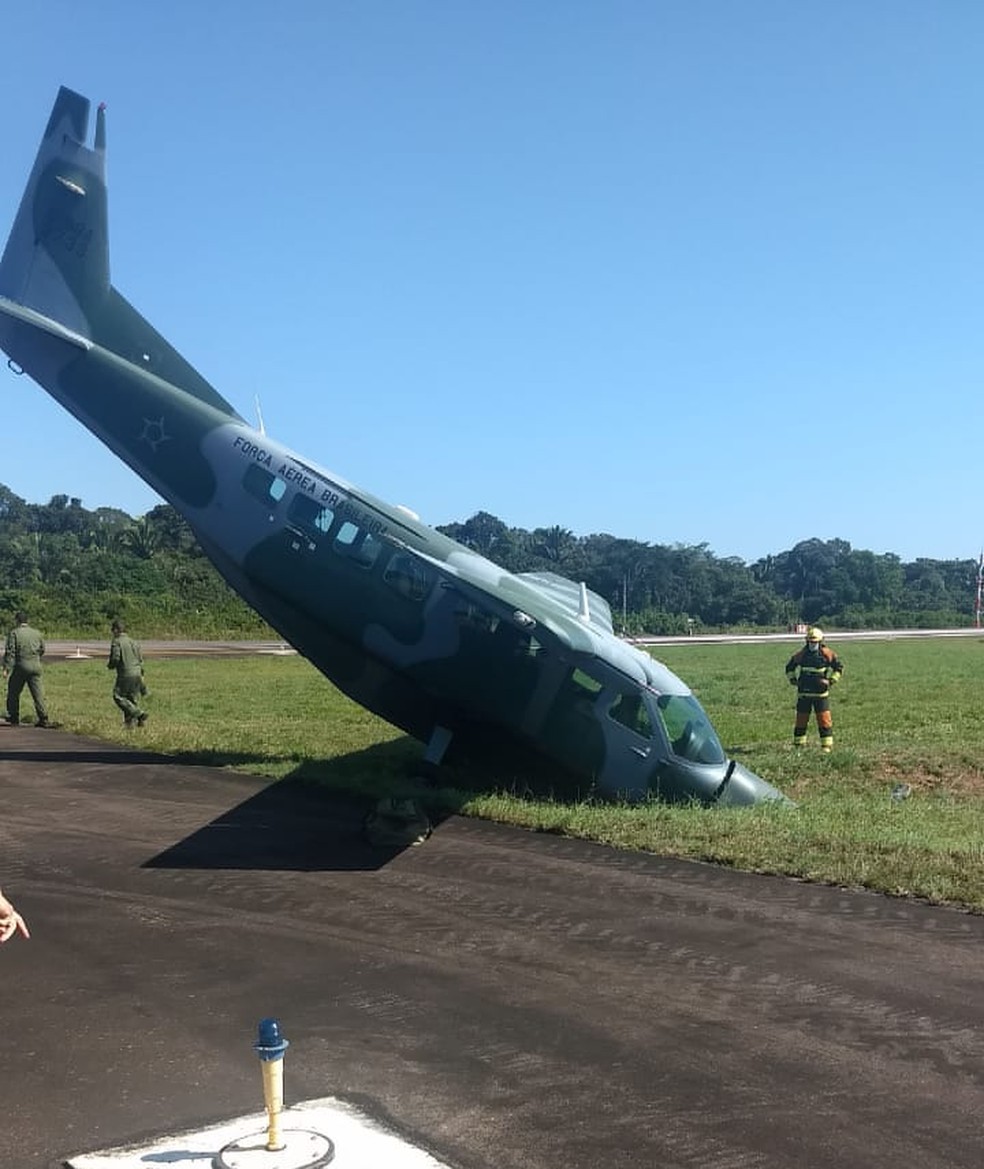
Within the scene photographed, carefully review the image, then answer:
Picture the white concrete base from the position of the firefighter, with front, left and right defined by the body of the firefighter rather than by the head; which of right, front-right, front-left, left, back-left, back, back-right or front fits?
front

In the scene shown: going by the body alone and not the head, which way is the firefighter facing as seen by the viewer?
toward the camera

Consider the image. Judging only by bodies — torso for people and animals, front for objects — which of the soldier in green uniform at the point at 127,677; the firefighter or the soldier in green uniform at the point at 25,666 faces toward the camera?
the firefighter

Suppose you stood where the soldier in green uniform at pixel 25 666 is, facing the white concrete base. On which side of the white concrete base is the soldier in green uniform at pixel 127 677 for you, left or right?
left

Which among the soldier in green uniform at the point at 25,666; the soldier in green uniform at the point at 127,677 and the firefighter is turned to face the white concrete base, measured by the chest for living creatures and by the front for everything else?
the firefighter

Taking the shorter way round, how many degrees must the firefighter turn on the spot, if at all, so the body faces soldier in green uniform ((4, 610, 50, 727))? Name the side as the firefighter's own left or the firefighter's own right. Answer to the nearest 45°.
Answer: approximately 90° to the firefighter's own right

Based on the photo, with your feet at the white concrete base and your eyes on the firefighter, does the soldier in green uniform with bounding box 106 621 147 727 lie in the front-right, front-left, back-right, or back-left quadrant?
front-left

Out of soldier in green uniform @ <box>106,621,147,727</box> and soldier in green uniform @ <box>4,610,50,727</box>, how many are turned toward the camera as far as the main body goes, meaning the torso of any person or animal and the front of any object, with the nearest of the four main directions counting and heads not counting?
0

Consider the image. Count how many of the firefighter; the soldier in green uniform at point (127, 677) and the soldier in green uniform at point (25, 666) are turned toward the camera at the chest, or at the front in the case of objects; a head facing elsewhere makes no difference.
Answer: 1
